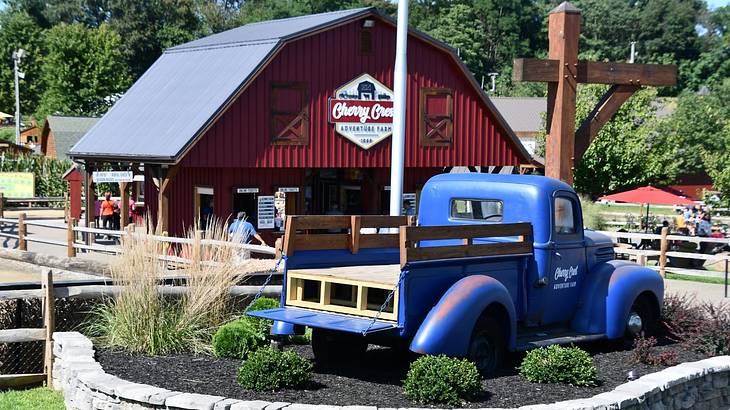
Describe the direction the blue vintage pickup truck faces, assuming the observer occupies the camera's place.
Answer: facing away from the viewer and to the right of the viewer

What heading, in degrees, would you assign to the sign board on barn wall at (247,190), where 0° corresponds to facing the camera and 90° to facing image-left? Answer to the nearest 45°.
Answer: approximately 0°

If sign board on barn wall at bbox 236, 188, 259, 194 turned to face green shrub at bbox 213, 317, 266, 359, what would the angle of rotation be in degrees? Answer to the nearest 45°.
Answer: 0° — it already faces it

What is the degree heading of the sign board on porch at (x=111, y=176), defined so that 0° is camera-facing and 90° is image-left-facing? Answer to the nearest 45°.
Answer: approximately 0°

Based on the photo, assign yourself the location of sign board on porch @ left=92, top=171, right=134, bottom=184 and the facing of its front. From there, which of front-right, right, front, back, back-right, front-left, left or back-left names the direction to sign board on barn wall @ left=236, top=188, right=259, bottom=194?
left

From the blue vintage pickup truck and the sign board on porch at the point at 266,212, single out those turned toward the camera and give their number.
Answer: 1

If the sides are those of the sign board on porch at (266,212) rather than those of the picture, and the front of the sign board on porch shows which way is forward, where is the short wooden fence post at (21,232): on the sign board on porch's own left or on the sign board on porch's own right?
on the sign board on porch's own right

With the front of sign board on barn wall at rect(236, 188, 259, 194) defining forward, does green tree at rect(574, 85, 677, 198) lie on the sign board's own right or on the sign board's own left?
on the sign board's own left

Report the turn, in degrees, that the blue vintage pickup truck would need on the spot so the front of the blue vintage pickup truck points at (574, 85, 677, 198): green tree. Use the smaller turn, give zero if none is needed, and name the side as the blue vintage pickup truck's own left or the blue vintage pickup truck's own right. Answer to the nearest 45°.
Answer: approximately 45° to the blue vintage pickup truck's own left

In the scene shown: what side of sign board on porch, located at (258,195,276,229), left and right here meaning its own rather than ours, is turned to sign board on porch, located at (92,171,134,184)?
right

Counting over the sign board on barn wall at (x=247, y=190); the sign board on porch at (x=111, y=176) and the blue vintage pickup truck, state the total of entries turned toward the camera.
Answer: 2

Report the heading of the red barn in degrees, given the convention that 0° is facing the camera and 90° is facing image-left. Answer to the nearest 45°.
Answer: approximately 315°

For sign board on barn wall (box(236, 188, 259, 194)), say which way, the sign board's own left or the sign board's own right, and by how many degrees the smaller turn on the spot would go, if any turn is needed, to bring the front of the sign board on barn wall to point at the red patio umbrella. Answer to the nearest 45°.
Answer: approximately 90° to the sign board's own left
